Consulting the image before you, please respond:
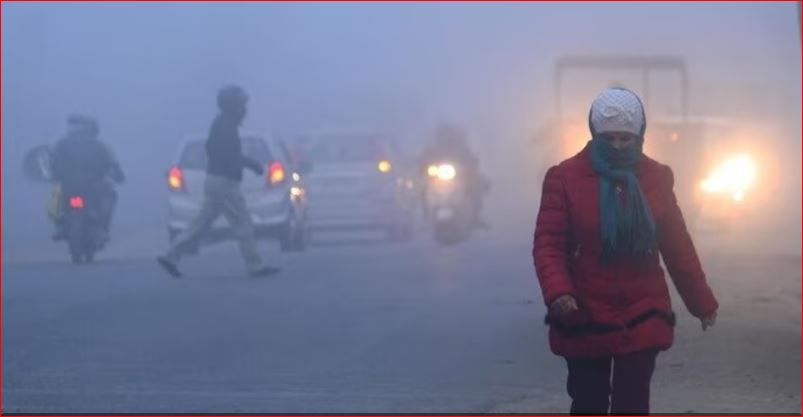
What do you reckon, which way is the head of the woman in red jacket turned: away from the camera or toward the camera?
toward the camera

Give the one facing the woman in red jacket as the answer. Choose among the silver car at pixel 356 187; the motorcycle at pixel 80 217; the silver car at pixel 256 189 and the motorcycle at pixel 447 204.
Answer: the motorcycle at pixel 447 204

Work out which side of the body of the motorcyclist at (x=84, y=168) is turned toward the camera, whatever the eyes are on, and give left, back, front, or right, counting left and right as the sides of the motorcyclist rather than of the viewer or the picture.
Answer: back

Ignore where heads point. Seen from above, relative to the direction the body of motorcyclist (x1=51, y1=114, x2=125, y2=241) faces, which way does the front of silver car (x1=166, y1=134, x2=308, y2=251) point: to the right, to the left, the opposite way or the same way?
the same way

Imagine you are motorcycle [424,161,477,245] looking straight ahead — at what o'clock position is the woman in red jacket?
The woman in red jacket is roughly at 12 o'clock from the motorcycle.

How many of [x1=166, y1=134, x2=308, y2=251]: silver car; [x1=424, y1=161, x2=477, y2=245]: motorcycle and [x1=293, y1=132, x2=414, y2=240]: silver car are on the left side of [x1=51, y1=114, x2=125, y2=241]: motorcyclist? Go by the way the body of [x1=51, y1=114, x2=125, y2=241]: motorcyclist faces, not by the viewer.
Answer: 0

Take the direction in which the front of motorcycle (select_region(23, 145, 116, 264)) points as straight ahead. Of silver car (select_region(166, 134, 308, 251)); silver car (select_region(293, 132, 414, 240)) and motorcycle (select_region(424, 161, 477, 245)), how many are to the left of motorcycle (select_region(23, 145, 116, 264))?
0

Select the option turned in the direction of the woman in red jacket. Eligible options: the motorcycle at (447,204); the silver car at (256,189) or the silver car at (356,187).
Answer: the motorcycle

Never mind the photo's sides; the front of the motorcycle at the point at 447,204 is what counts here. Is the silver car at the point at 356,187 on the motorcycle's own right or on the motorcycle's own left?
on the motorcycle's own right

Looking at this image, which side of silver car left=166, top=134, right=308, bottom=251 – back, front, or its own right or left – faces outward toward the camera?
back

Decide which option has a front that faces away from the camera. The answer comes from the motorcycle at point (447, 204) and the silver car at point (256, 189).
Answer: the silver car
